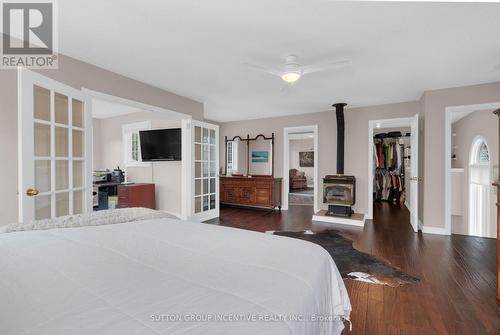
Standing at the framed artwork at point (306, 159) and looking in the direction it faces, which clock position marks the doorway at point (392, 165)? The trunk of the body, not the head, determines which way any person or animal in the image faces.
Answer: The doorway is roughly at 11 o'clock from the framed artwork.

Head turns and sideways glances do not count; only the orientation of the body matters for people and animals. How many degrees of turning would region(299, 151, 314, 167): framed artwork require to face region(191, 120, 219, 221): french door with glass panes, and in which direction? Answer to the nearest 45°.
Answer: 0° — it already faces it

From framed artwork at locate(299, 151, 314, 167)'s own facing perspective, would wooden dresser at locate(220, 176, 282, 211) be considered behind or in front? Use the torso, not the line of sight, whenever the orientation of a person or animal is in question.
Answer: in front

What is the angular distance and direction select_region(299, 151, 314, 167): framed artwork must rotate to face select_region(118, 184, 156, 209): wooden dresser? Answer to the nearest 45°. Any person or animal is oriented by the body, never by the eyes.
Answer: approximately 45° to its right

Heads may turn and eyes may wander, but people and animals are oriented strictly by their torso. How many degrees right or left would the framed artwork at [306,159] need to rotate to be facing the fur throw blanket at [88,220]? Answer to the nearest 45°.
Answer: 0° — it already faces it

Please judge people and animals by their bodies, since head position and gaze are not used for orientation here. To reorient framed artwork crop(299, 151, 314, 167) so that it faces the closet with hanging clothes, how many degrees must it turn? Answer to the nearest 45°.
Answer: approximately 45° to its left

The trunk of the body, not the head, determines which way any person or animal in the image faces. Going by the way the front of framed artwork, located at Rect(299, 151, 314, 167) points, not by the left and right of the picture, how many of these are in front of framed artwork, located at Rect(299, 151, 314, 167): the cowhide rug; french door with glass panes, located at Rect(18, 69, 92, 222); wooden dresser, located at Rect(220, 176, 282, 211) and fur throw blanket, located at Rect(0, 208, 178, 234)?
4

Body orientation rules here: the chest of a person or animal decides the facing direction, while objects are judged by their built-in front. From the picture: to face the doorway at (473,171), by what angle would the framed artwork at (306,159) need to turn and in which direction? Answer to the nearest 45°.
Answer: approximately 45° to its left

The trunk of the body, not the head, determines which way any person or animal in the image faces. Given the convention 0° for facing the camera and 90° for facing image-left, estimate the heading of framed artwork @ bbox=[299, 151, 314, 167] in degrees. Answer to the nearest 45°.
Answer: approximately 0°

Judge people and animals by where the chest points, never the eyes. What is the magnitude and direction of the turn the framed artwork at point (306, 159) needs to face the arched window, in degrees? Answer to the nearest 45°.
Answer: approximately 45° to its left

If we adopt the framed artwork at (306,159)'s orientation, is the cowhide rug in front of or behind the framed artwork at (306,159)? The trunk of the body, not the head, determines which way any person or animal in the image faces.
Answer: in front

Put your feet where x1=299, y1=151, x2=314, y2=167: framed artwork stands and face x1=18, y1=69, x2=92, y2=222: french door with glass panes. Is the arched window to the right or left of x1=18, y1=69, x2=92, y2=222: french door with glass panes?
left

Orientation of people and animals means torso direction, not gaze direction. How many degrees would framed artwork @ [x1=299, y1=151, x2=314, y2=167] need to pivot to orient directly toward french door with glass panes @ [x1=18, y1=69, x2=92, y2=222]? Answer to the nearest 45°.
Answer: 0° — it already faces it
